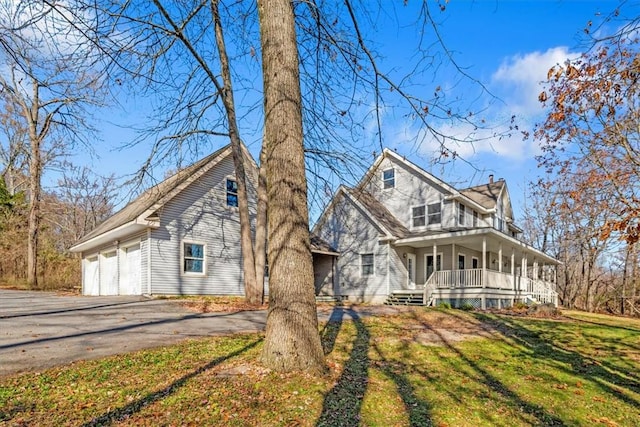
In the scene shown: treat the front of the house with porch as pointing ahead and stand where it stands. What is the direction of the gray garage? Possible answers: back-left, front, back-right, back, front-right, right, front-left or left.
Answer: right

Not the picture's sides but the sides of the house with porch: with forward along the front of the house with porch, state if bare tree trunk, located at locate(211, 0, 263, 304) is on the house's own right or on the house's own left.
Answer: on the house's own right

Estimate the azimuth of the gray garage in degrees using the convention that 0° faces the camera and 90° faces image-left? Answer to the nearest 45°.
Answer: approximately 45°

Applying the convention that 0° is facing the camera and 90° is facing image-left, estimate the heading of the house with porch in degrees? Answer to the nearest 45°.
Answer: approximately 315°
